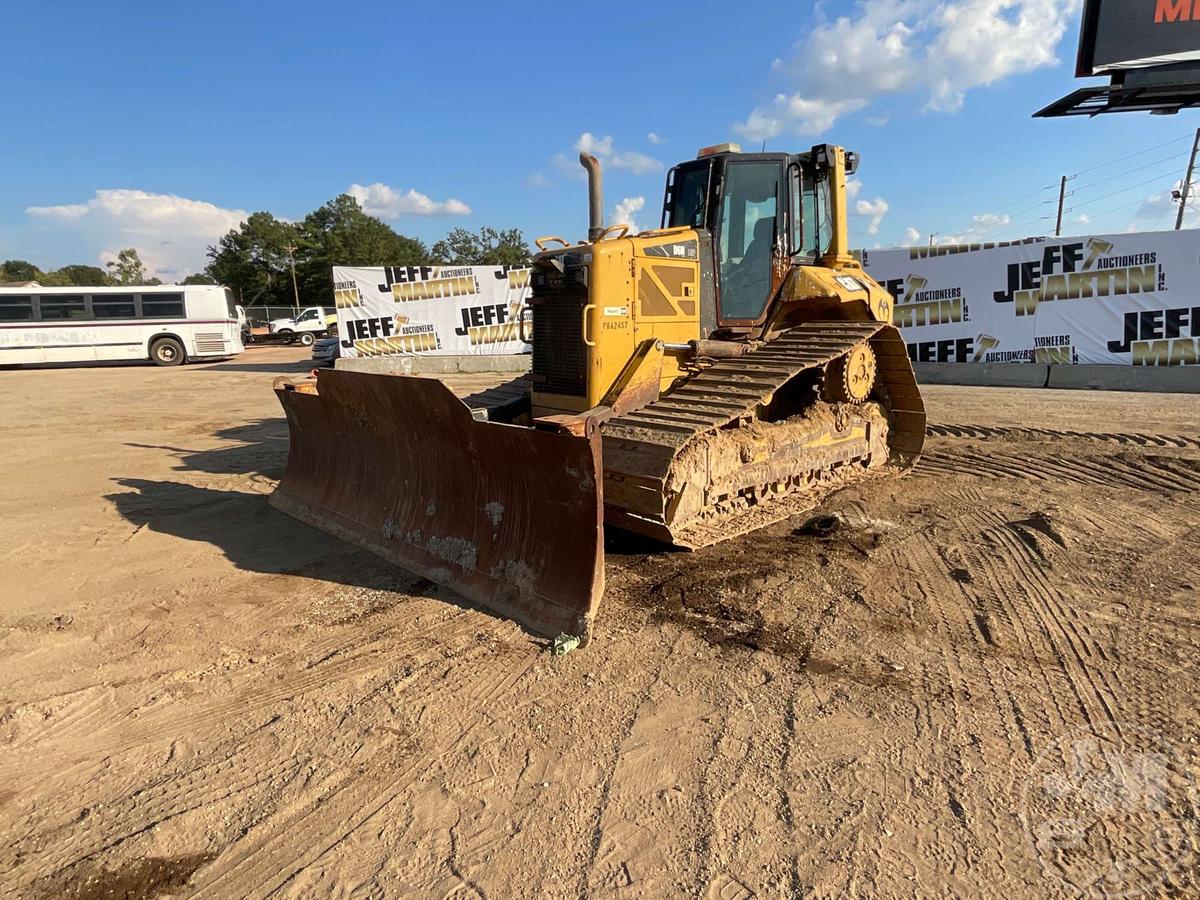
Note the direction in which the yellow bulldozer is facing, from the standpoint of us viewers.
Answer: facing the viewer and to the left of the viewer

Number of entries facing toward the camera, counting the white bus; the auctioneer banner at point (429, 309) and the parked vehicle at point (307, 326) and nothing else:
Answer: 1

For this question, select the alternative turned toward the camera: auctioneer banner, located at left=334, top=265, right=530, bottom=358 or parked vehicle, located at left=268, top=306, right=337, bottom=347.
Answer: the auctioneer banner

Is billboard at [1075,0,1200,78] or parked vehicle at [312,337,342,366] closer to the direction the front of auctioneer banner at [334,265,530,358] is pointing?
the billboard

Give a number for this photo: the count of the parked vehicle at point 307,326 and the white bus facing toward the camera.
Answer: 0

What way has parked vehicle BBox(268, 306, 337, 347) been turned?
to the viewer's left

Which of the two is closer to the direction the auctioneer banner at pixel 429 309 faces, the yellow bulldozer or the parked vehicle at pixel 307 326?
the yellow bulldozer

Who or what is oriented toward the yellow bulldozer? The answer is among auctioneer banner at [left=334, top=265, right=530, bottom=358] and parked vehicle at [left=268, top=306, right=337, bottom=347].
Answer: the auctioneer banner

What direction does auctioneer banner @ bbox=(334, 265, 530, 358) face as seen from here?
toward the camera
